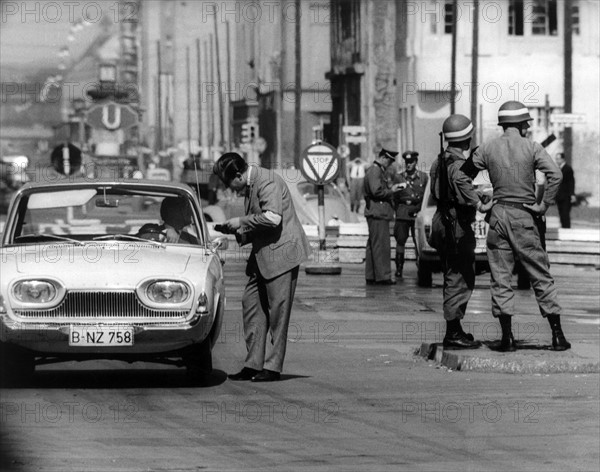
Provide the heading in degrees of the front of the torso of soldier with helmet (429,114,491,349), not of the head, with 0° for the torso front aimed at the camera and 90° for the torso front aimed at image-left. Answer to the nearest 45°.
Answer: approximately 225°

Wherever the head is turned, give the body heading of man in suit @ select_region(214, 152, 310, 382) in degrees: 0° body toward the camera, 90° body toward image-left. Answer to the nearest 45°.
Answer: approximately 90°

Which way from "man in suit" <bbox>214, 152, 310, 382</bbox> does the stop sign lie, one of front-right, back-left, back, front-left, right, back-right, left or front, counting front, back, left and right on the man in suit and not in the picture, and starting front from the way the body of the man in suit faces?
right

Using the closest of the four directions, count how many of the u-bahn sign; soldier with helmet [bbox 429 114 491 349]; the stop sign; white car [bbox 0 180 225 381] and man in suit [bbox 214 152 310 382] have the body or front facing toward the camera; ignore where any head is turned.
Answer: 3

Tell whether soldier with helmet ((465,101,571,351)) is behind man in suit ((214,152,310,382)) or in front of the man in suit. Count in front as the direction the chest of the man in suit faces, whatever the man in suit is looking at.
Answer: behind

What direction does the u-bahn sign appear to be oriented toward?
toward the camera

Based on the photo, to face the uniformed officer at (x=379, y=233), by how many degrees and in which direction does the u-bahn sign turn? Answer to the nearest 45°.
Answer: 0° — it already faces them

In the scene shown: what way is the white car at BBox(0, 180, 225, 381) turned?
toward the camera

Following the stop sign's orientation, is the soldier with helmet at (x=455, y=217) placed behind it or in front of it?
in front
